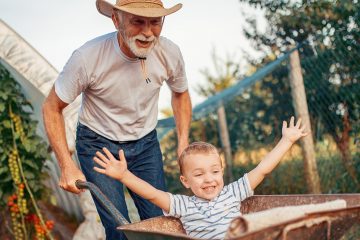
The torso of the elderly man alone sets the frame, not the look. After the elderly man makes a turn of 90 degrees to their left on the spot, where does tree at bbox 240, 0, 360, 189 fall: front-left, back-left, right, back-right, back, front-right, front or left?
front

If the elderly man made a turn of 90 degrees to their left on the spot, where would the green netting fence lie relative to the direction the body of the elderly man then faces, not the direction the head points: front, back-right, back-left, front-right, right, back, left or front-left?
front

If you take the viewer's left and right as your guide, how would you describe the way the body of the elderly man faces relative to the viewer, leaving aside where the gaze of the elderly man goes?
facing the viewer and to the right of the viewer

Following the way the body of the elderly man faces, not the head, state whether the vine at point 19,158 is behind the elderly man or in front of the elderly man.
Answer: behind
